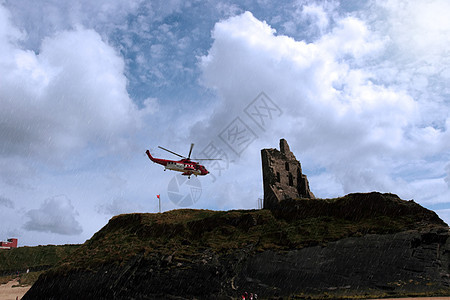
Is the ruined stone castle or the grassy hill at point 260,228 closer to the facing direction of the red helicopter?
the ruined stone castle

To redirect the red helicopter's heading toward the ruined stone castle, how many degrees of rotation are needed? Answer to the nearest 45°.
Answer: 0° — it already faces it

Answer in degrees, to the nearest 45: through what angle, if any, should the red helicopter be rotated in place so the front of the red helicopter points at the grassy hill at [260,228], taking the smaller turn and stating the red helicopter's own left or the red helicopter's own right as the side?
approximately 45° to the red helicopter's own right

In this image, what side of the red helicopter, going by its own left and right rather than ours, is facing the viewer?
right
